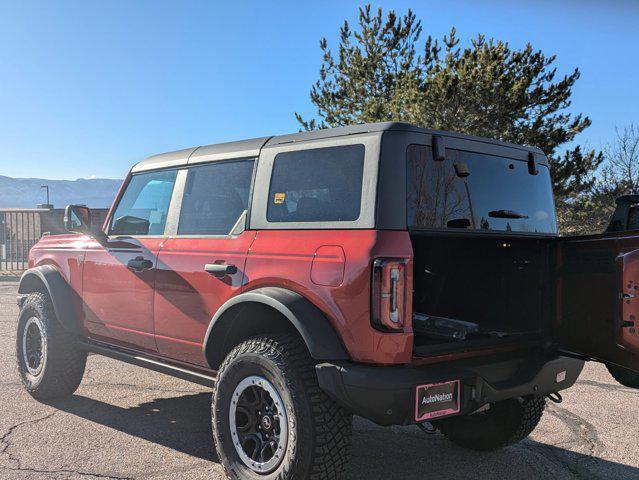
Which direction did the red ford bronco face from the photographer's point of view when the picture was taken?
facing away from the viewer and to the left of the viewer

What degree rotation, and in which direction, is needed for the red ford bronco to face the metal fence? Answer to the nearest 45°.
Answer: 0° — it already faces it
